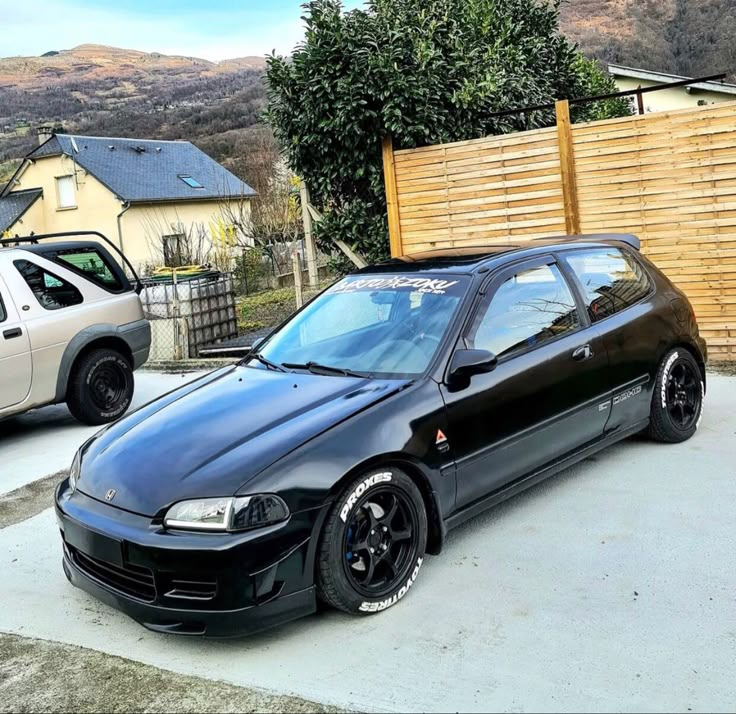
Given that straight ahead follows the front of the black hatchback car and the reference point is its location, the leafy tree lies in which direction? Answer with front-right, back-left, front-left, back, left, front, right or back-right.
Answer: back-right

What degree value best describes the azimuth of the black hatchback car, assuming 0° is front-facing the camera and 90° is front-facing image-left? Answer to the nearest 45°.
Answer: approximately 45°

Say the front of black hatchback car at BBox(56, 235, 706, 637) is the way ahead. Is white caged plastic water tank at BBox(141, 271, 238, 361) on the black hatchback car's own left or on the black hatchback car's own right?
on the black hatchback car's own right

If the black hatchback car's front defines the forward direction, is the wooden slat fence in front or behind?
behind

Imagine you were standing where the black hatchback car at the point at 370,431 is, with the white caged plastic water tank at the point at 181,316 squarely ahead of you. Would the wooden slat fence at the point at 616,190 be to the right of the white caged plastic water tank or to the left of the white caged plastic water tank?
right
